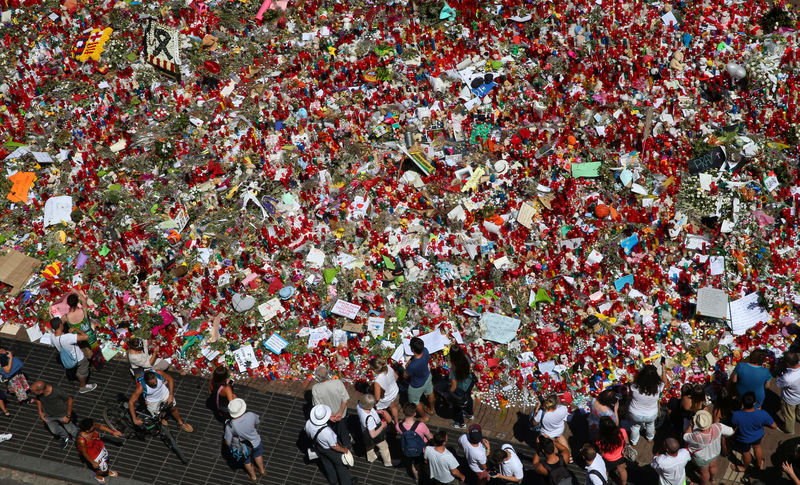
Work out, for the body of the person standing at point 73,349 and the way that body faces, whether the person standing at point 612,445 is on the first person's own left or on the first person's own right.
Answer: on the first person's own right

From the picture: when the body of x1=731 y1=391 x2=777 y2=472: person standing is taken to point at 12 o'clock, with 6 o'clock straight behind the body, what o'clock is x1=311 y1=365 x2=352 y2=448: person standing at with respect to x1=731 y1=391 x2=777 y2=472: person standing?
x1=311 y1=365 x2=352 y2=448: person standing is roughly at 8 o'clock from x1=731 y1=391 x2=777 y2=472: person standing.

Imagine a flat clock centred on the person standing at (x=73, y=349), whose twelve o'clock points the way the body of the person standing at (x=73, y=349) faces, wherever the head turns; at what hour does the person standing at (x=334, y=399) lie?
the person standing at (x=334, y=399) is roughly at 3 o'clock from the person standing at (x=73, y=349).

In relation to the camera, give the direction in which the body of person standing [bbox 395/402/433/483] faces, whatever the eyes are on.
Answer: away from the camera

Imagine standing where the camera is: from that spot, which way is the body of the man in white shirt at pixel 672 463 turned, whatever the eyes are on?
away from the camera

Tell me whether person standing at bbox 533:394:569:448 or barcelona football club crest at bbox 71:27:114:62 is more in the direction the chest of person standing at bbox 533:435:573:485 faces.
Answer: the person standing

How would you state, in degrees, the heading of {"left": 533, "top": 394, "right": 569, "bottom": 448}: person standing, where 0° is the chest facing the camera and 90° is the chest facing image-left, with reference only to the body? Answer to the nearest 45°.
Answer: approximately 180°

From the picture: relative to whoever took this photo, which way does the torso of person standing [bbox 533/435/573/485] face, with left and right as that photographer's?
facing away from the viewer

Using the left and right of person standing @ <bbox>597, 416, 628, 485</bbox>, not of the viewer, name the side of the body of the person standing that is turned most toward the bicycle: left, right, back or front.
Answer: left

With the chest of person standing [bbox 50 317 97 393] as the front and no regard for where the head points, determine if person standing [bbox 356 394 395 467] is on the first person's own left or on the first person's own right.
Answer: on the first person's own right

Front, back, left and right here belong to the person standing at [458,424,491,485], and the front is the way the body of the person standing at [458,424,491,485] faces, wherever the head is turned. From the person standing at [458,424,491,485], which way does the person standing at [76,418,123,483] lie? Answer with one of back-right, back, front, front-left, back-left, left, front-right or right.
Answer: back-left

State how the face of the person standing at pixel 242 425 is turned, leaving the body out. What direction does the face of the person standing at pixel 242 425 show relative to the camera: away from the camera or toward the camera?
away from the camera

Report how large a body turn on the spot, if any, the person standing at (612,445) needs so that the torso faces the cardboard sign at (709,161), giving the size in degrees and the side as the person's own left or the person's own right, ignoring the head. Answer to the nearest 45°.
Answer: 0° — they already face it

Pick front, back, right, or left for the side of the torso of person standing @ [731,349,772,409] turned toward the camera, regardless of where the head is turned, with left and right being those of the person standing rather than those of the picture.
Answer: back

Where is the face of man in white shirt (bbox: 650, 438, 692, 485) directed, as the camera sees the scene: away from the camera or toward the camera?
away from the camera

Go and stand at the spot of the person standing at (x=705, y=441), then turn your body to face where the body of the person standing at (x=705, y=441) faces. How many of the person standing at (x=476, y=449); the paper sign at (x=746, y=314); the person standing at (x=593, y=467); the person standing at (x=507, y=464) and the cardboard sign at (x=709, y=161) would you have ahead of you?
2
